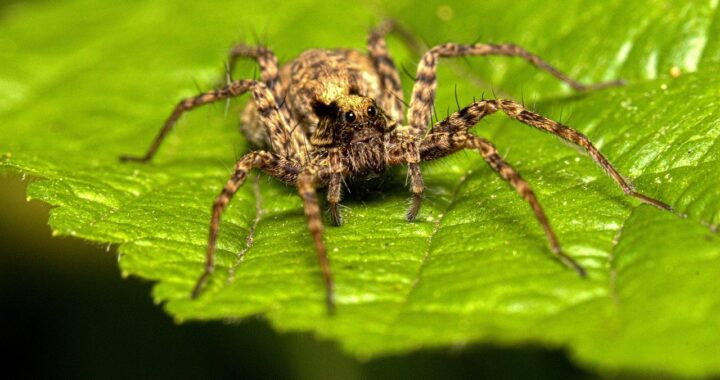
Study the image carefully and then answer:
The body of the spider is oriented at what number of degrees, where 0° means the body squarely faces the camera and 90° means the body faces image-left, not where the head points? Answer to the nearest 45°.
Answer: approximately 0°
